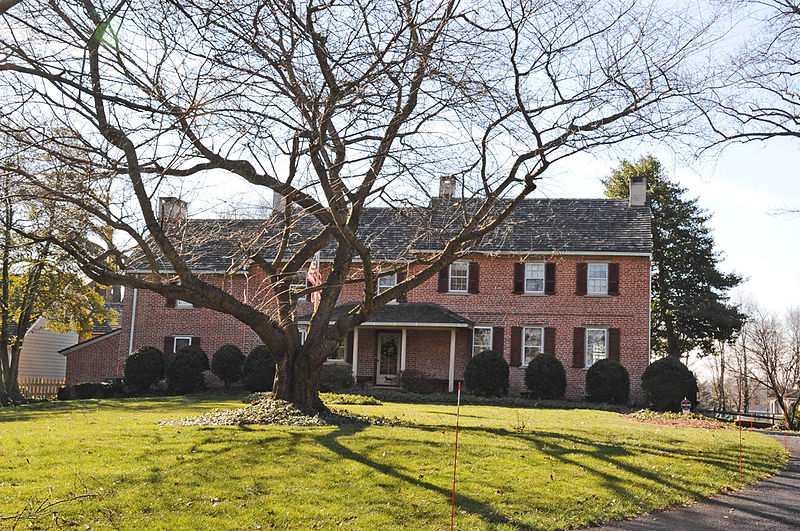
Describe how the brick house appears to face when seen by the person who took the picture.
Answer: facing the viewer

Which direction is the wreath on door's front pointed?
toward the camera

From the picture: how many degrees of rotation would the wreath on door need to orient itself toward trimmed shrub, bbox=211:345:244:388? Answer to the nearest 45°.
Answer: approximately 45° to its right

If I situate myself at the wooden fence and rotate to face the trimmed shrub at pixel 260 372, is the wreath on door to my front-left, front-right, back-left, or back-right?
front-left

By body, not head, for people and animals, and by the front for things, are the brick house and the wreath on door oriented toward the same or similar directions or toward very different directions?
same or similar directions

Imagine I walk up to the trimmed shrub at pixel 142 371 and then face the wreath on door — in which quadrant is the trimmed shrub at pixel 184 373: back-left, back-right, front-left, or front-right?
front-right

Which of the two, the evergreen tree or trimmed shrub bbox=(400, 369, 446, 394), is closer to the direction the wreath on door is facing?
the trimmed shrub

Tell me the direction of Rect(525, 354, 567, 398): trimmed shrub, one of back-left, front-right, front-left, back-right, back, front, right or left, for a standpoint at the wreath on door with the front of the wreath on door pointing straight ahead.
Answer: front-left

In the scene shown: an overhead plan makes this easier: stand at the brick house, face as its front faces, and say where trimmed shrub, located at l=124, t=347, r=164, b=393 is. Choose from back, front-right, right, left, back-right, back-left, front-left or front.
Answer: right
